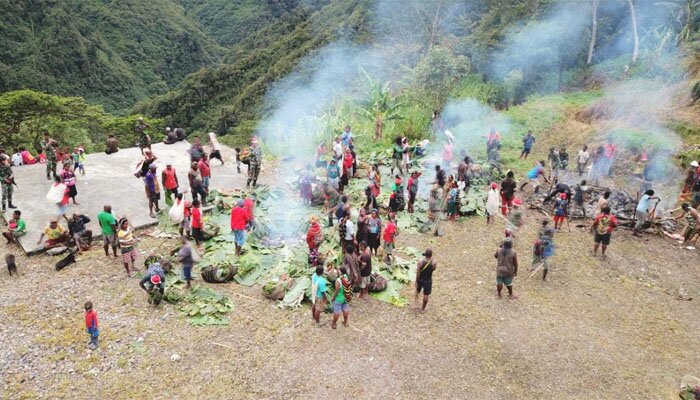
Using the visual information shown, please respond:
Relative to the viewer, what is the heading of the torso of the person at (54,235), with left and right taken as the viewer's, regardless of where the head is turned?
facing the viewer and to the right of the viewer

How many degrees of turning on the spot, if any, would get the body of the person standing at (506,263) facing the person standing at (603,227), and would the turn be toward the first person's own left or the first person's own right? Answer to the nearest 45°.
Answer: approximately 45° to the first person's own right

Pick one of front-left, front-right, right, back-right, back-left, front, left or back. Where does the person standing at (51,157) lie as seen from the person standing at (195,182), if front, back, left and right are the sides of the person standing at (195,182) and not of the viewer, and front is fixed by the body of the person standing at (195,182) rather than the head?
back

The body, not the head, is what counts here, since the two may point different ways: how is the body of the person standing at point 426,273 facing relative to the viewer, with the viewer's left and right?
facing away from the viewer

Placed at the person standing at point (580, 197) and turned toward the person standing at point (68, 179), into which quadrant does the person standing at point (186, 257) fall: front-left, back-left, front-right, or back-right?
front-left

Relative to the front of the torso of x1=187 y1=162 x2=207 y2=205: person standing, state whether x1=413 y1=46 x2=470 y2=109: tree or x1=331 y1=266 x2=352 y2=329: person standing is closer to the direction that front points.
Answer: the person standing

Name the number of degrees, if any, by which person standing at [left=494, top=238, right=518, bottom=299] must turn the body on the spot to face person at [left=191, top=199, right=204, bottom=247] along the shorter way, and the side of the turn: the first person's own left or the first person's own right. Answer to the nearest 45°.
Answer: approximately 90° to the first person's own left

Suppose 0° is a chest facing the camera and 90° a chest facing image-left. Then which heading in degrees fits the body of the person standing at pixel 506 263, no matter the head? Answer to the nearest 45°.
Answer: approximately 180°

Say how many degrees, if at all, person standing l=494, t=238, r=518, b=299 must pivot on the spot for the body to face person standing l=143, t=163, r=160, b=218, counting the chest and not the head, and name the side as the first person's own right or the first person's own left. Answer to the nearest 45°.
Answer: approximately 90° to the first person's own left

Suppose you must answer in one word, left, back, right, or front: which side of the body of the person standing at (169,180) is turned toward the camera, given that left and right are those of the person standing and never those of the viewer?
front

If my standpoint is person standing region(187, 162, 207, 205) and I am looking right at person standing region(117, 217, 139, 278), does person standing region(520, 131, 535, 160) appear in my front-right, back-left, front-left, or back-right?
back-left

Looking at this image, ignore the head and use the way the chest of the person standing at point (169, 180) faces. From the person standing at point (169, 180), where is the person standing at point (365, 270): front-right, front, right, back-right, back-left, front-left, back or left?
front-left

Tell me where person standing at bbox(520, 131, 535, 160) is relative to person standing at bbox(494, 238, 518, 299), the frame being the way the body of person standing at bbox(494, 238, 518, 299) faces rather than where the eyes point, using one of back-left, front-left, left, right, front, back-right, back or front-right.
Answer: front
